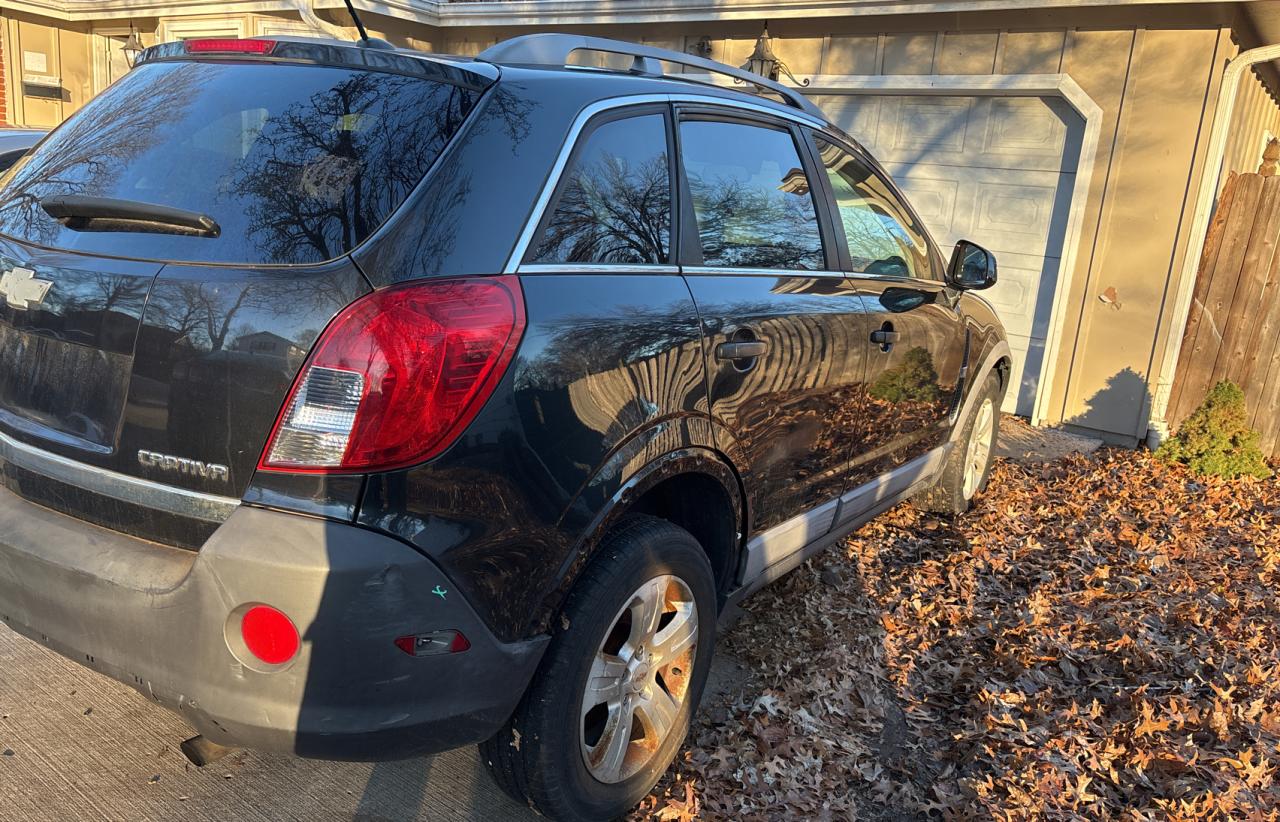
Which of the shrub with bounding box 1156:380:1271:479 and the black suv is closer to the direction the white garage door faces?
the black suv

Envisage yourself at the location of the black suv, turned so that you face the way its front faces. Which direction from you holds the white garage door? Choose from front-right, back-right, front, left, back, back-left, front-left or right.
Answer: front

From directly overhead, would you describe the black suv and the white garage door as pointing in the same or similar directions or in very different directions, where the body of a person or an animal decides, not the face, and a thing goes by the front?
very different directions

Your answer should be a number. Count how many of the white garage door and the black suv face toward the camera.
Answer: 1

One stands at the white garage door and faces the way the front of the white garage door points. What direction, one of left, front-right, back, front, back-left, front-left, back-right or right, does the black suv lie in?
front

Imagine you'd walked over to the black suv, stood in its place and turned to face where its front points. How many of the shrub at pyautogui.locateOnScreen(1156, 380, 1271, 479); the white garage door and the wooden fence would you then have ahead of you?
3

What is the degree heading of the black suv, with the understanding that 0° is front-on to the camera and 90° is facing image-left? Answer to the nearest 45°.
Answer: approximately 225°

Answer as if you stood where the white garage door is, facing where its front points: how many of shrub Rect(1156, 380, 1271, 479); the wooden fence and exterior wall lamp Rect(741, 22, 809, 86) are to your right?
1

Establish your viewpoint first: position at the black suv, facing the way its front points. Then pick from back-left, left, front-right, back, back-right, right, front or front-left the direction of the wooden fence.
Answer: front

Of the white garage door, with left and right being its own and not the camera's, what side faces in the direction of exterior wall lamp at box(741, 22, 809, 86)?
right

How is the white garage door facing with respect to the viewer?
toward the camera

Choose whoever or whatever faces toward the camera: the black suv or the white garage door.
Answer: the white garage door

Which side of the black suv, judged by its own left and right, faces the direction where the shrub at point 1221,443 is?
front

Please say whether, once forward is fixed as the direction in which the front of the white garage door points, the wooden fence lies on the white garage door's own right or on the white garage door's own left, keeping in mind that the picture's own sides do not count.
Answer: on the white garage door's own left
